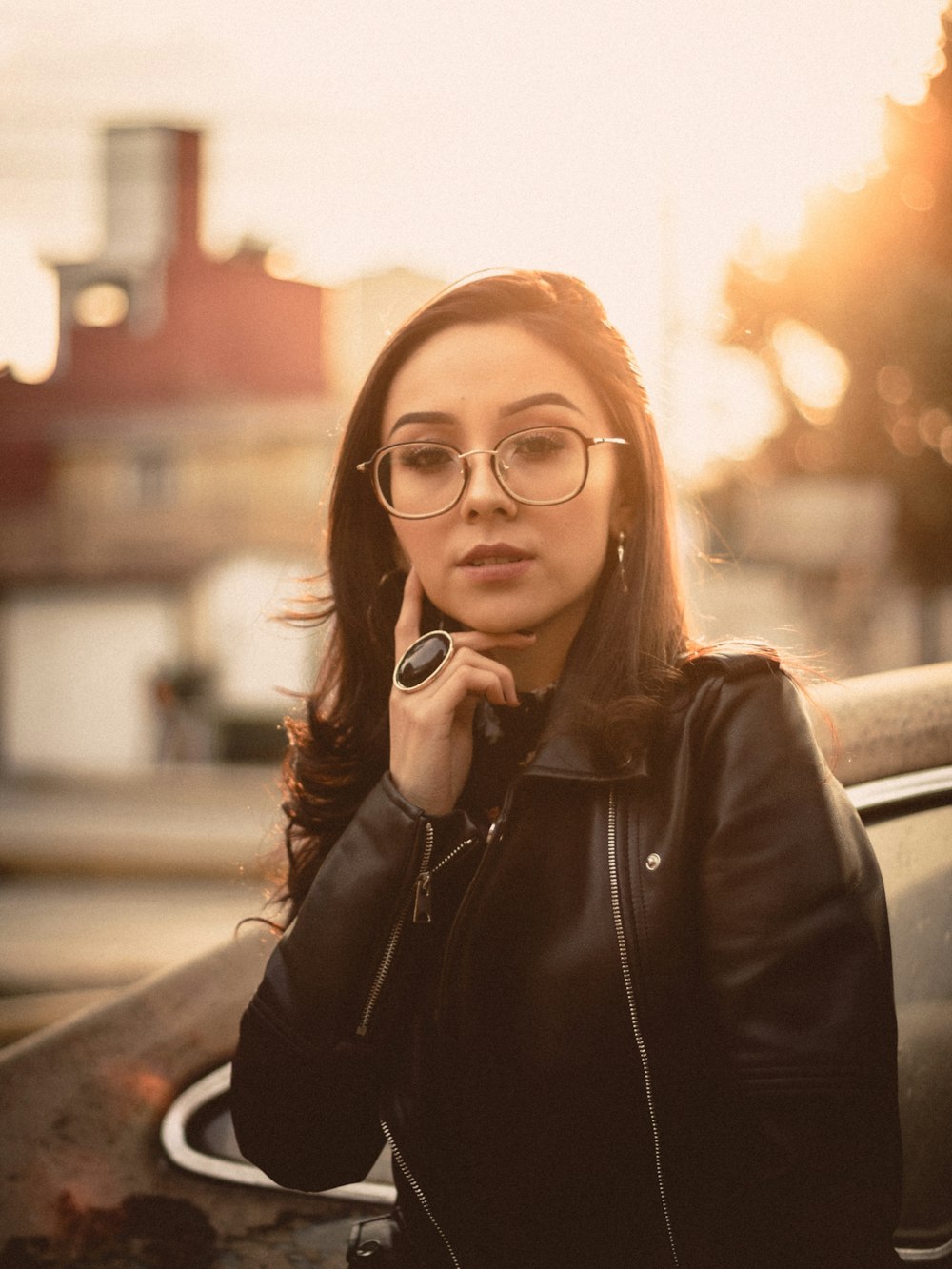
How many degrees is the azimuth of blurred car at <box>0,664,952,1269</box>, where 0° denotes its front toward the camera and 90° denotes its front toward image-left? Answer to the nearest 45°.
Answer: approximately 270°

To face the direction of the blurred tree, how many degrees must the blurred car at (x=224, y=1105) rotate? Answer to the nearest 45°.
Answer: approximately 90° to its left
